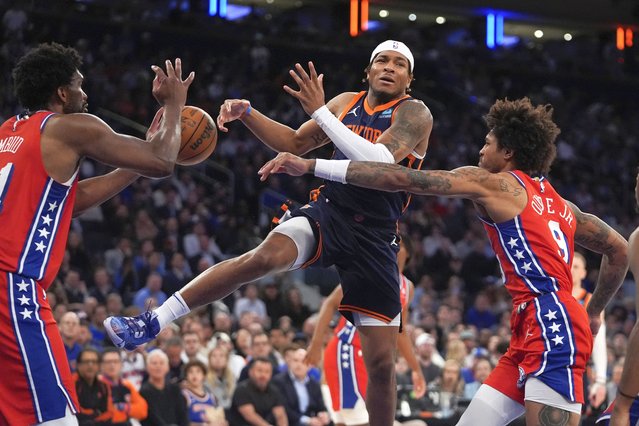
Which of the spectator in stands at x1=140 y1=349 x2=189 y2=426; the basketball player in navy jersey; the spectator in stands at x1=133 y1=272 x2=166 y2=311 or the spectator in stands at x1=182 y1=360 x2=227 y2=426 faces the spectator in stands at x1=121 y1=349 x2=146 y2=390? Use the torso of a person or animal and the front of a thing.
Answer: the spectator in stands at x1=133 y1=272 x2=166 y2=311

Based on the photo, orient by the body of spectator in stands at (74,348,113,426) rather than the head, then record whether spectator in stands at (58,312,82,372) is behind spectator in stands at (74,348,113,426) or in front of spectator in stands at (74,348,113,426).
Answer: behind

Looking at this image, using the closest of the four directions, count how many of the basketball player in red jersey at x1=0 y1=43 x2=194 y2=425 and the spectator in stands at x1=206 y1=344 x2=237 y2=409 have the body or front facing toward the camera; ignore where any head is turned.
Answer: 1

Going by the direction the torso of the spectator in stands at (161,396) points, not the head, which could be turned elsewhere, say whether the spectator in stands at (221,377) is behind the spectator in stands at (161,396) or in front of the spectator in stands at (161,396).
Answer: behind

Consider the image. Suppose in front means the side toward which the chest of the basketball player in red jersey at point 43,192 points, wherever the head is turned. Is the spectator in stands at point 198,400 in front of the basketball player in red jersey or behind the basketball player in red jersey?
in front

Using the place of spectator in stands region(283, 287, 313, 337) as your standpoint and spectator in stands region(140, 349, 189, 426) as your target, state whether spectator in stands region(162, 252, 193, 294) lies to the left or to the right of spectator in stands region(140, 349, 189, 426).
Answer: right

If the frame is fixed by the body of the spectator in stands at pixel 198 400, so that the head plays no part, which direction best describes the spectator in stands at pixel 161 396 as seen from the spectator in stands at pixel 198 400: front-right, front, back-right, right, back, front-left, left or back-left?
front-right

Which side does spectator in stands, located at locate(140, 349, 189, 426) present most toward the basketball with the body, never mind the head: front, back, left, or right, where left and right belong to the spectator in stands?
front

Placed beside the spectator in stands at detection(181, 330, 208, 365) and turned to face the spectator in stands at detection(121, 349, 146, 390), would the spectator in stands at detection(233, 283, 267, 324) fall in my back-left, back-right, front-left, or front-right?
back-right

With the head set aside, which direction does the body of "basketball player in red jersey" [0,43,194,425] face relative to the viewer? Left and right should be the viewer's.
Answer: facing away from the viewer and to the right of the viewer

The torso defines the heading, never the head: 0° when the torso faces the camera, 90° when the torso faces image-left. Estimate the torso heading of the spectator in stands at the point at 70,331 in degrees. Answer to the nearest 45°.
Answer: approximately 0°

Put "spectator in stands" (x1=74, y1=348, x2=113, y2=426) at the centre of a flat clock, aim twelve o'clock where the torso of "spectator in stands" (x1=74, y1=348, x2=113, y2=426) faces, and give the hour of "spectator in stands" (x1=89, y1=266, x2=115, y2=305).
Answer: "spectator in stands" (x1=89, y1=266, x2=115, y2=305) is roughly at 6 o'clock from "spectator in stands" (x1=74, y1=348, x2=113, y2=426).
